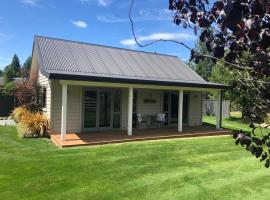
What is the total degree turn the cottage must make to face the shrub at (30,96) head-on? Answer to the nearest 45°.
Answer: approximately 135° to its right

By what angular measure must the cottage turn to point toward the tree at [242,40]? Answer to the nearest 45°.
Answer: approximately 45° to its right

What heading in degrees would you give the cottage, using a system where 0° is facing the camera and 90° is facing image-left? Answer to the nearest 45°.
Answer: approximately 315°

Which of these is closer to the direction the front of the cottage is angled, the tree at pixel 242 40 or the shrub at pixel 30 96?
the tree
